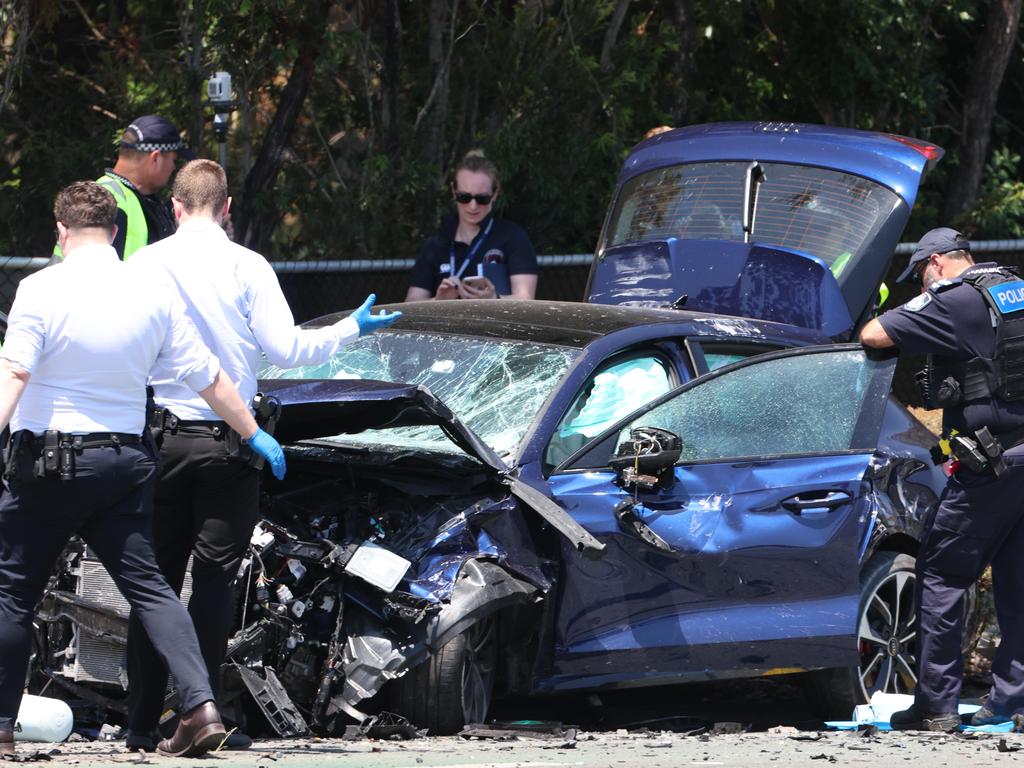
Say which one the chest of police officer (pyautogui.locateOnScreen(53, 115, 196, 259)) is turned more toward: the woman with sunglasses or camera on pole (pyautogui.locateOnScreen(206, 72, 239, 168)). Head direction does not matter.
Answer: the woman with sunglasses

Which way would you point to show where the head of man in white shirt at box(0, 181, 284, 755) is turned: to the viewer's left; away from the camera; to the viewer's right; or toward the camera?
away from the camera

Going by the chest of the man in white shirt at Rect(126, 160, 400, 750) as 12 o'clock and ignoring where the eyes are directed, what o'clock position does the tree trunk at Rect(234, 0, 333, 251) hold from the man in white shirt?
The tree trunk is roughly at 12 o'clock from the man in white shirt.

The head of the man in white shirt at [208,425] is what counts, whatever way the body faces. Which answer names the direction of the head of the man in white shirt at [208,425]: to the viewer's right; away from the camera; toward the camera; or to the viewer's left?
away from the camera

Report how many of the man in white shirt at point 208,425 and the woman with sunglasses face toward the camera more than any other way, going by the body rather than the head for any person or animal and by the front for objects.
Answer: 1

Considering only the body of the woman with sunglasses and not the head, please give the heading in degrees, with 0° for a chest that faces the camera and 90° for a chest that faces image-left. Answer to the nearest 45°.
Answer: approximately 0°

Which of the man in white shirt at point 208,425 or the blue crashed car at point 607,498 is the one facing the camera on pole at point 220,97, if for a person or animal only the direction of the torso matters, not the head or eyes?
the man in white shirt

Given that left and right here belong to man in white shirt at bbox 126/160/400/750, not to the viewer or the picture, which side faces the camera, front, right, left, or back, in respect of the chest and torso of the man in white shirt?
back
